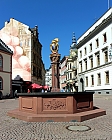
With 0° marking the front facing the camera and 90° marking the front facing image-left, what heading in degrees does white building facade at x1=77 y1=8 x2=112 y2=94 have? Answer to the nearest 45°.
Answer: approximately 45°
